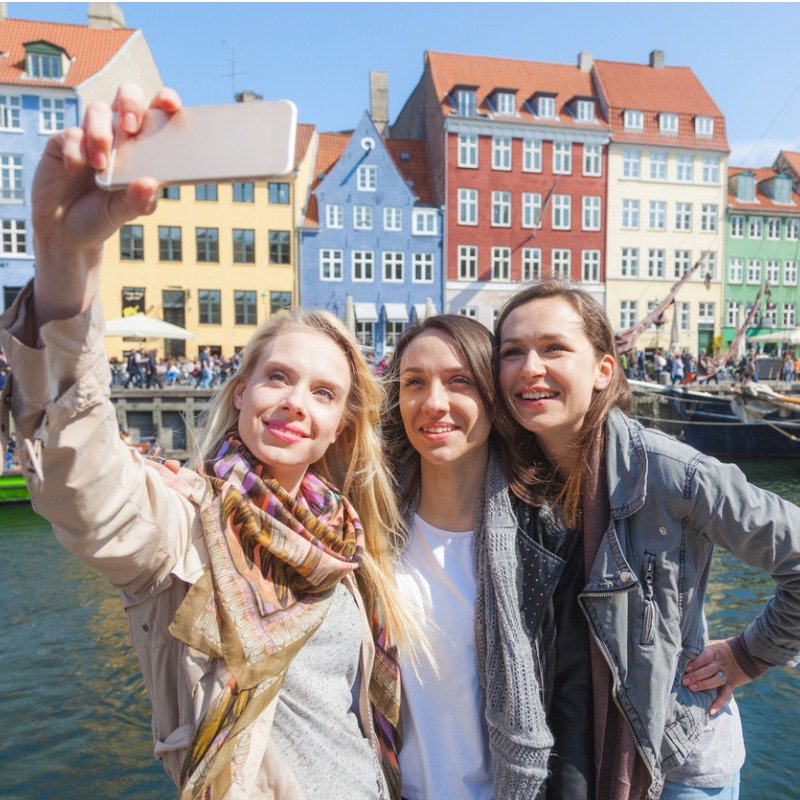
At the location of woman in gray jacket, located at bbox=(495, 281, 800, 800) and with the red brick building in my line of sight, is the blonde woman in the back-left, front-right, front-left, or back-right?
back-left

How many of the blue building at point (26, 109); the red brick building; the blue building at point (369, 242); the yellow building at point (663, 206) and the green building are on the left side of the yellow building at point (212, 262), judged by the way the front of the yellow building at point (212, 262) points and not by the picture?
4

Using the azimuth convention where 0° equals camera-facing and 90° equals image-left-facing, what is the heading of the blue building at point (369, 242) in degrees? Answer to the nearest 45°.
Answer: approximately 0°

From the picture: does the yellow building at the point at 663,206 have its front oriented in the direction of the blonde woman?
yes

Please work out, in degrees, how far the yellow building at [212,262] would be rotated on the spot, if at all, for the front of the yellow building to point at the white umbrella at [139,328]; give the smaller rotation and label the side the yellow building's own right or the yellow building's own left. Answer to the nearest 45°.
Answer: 0° — it already faces it

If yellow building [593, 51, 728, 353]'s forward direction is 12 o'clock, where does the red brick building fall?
The red brick building is roughly at 2 o'clock from the yellow building.

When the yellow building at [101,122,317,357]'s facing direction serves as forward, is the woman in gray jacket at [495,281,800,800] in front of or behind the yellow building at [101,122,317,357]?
in front

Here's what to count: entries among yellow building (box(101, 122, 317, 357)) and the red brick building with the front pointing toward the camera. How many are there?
2

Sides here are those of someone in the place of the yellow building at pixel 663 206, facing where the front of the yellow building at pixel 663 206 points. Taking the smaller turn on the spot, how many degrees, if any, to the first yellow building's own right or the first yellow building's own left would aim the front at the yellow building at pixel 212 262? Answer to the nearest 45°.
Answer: approximately 45° to the first yellow building's own right
